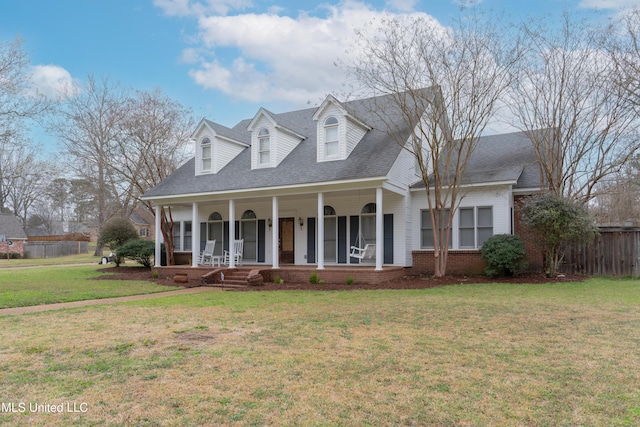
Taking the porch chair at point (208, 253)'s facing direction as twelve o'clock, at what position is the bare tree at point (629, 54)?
The bare tree is roughly at 9 o'clock from the porch chair.

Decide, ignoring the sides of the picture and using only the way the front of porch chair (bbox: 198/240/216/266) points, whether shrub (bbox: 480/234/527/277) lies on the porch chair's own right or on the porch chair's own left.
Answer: on the porch chair's own left

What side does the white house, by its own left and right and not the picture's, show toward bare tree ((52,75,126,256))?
right

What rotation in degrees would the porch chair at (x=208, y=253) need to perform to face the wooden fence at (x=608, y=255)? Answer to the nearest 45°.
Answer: approximately 90° to its left

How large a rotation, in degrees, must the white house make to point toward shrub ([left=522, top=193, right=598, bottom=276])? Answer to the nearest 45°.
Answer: approximately 90° to its left

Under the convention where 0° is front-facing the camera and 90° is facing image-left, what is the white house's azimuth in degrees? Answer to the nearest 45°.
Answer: approximately 45°

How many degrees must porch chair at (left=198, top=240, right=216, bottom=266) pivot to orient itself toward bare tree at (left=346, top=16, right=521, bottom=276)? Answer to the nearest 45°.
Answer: approximately 90° to its left

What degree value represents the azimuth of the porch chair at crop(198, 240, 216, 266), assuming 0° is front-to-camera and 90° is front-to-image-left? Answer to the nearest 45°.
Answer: approximately 45°

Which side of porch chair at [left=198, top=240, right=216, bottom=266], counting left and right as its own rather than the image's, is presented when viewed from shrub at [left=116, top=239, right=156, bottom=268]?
right
